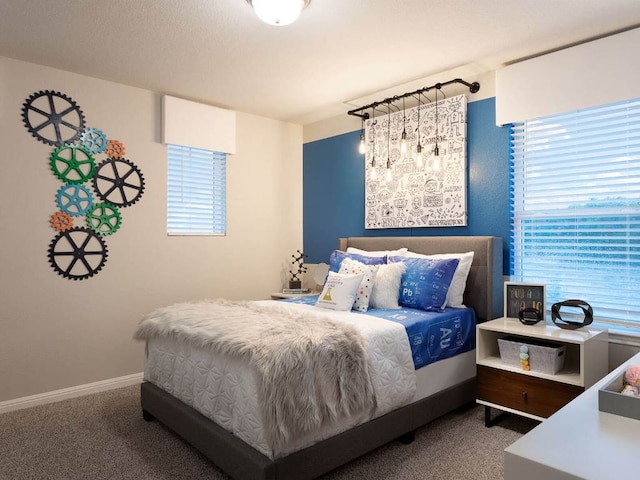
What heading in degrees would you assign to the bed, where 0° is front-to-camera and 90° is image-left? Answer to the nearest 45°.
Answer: approximately 45°

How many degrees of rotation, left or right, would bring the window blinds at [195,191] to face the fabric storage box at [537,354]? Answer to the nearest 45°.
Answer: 0° — it already faces it

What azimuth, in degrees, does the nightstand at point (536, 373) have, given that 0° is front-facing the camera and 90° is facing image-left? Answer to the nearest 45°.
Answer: approximately 45°

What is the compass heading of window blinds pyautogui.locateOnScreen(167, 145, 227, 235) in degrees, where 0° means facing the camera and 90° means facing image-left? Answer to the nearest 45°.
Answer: approximately 315°

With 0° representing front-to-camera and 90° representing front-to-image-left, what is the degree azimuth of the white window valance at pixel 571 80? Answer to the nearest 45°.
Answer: approximately 45°

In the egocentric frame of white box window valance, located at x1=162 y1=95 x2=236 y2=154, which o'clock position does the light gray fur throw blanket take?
The light gray fur throw blanket is roughly at 1 o'clock from the white box window valance.

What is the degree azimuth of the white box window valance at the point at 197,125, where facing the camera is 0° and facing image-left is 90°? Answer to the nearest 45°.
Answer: approximately 315°

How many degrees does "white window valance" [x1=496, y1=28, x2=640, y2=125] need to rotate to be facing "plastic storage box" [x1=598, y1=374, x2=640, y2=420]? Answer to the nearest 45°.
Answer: approximately 45° to its left

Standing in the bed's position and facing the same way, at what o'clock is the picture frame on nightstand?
The picture frame on nightstand is roughly at 7 o'clock from the bed.

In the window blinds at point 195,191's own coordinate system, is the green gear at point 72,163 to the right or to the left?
on its right
